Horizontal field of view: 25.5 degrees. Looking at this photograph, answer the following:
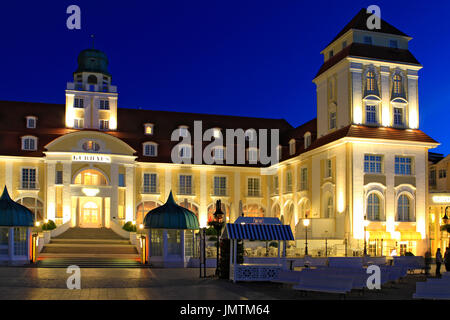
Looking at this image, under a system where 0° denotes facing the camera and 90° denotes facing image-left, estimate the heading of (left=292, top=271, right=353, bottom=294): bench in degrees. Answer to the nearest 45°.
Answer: approximately 45°

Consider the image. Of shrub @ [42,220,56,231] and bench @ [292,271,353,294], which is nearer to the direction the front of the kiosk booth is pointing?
the bench

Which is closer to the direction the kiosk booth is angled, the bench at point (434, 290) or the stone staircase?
the bench

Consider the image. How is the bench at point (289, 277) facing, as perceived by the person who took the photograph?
facing the viewer and to the left of the viewer

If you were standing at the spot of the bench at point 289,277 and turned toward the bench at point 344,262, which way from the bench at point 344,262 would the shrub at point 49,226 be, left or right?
left

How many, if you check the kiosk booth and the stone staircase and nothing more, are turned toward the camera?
2

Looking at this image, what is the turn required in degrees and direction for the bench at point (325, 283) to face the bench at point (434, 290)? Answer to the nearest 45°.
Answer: approximately 90° to its left

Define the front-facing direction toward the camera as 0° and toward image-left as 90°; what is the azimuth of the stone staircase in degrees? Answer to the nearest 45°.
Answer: approximately 0°

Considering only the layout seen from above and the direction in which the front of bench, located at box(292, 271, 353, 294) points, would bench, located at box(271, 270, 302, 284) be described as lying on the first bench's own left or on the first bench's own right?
on the first bench's own right

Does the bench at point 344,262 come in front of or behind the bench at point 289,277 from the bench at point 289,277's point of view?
behind

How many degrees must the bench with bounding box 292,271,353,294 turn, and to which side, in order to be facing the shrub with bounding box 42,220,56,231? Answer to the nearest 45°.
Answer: approximately 90° to its right

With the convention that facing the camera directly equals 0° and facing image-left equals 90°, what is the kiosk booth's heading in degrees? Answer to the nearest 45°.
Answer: approximately 0°
